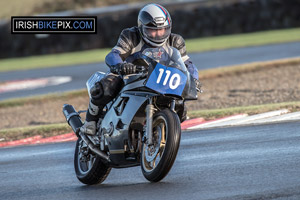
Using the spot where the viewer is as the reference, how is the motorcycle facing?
facing the viewer and to the right of the viewer
